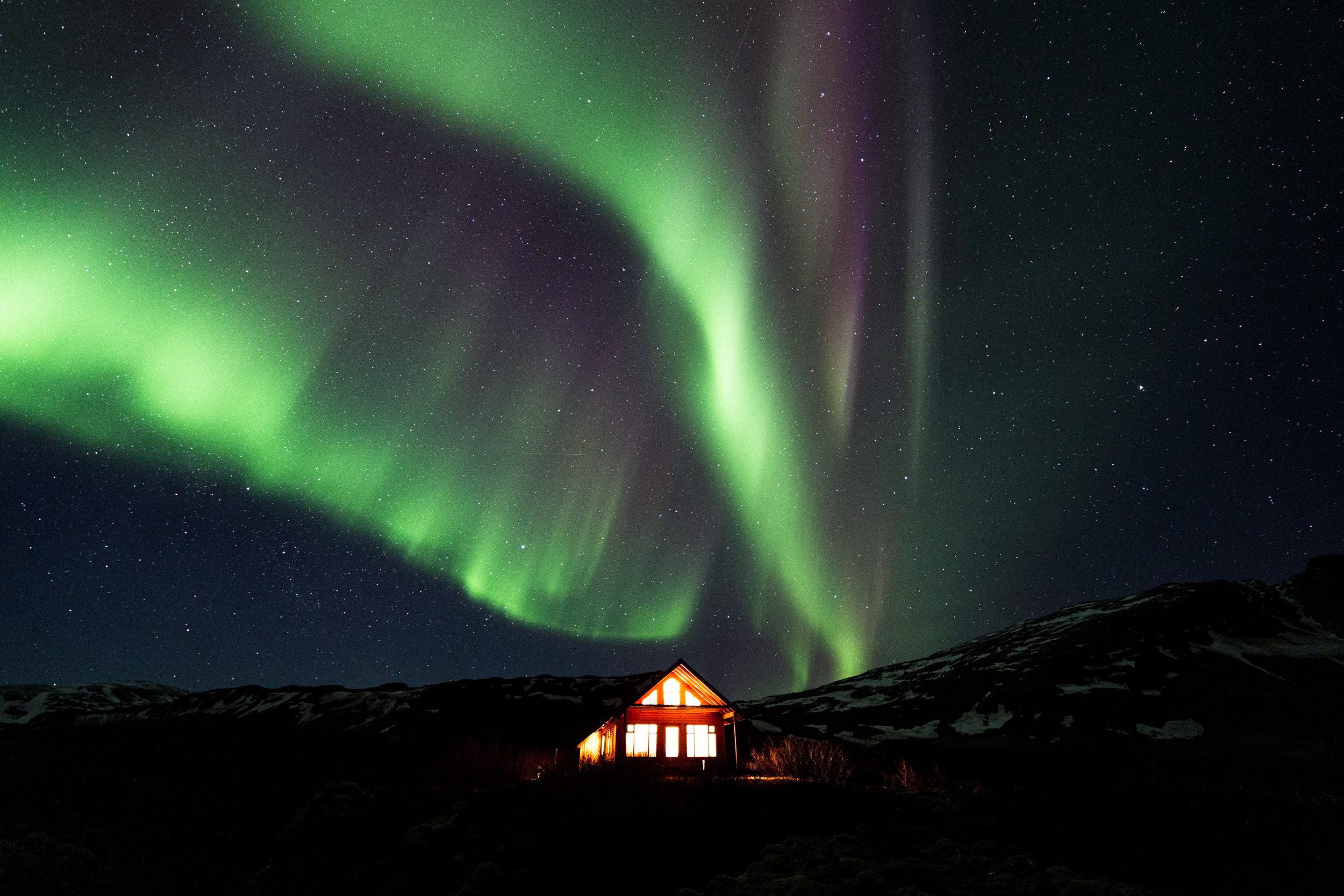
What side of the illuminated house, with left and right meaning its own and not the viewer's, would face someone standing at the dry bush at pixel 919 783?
left

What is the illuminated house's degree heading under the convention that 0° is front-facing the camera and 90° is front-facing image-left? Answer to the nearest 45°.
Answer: approximately 0°

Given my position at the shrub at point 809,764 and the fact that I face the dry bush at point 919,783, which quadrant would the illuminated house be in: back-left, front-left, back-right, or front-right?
back-left

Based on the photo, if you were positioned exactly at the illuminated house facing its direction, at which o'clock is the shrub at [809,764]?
The shrub is roughly at 10 o'clock from the illuminated house.
